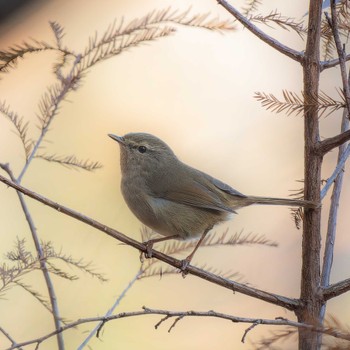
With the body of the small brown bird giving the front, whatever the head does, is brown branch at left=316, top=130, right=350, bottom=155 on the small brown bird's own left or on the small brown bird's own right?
on the small brown bird's own left

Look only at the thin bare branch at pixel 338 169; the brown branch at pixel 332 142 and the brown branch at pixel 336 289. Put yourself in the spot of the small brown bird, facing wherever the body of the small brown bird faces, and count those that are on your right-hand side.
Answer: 0

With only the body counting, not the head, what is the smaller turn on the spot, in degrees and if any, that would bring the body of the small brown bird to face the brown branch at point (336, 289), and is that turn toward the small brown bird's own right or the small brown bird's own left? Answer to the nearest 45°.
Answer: approximately 135° to the small brown bird's own left

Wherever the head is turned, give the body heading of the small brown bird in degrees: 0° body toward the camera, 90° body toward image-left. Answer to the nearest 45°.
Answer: approximately 90°

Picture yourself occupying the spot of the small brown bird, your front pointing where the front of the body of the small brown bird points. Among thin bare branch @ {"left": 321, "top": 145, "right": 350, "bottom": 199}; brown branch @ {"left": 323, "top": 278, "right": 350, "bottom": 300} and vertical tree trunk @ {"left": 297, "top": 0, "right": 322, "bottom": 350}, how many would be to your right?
0
